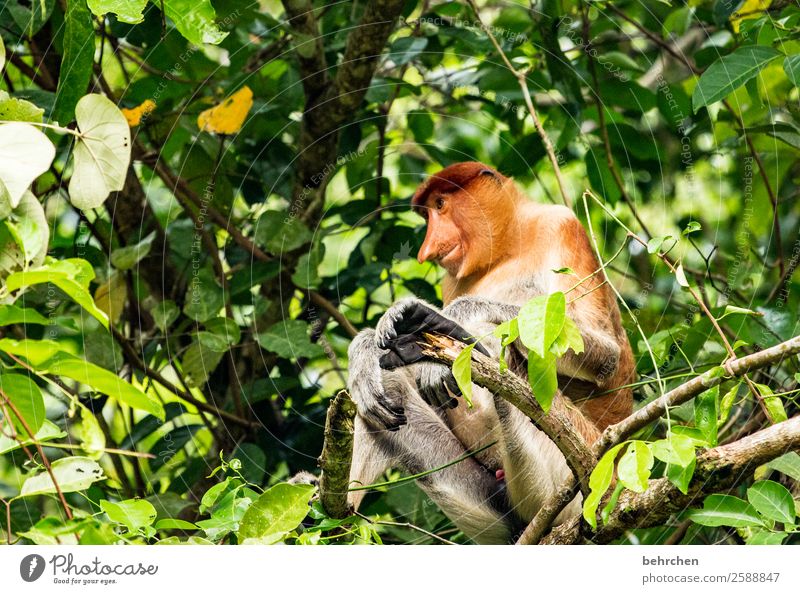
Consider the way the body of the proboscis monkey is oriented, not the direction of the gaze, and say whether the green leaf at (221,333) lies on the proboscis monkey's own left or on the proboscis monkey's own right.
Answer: on the proboscis monkey's own right

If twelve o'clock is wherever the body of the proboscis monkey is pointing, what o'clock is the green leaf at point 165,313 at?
The green leaf is roughly at 2 o'clock from the proboscis monkey.

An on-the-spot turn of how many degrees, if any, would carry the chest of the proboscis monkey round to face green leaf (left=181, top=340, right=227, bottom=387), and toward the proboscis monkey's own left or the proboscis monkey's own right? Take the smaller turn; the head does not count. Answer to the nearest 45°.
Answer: approximately 45° to the proboscis monkey's own right

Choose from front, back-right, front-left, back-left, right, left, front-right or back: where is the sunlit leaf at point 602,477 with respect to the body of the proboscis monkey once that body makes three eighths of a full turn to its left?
right

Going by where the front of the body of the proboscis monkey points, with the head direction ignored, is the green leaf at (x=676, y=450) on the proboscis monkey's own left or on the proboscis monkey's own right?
on the proboscis monkey's own left

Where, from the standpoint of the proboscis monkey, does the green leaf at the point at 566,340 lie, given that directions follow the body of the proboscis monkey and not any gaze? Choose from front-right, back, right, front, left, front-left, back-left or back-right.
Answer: front-left

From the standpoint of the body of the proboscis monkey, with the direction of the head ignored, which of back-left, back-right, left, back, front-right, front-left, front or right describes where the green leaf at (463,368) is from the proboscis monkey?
front-left

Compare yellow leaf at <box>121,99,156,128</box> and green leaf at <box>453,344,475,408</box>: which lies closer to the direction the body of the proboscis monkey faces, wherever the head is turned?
the green leaf

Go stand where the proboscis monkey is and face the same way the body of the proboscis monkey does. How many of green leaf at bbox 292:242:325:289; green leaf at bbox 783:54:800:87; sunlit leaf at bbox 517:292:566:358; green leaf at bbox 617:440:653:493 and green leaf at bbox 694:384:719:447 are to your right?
1

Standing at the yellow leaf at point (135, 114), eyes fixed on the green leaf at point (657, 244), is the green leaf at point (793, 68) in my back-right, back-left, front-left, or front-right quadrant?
front-left

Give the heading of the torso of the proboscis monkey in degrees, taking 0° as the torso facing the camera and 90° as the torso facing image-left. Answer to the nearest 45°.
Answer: approximately 45°
